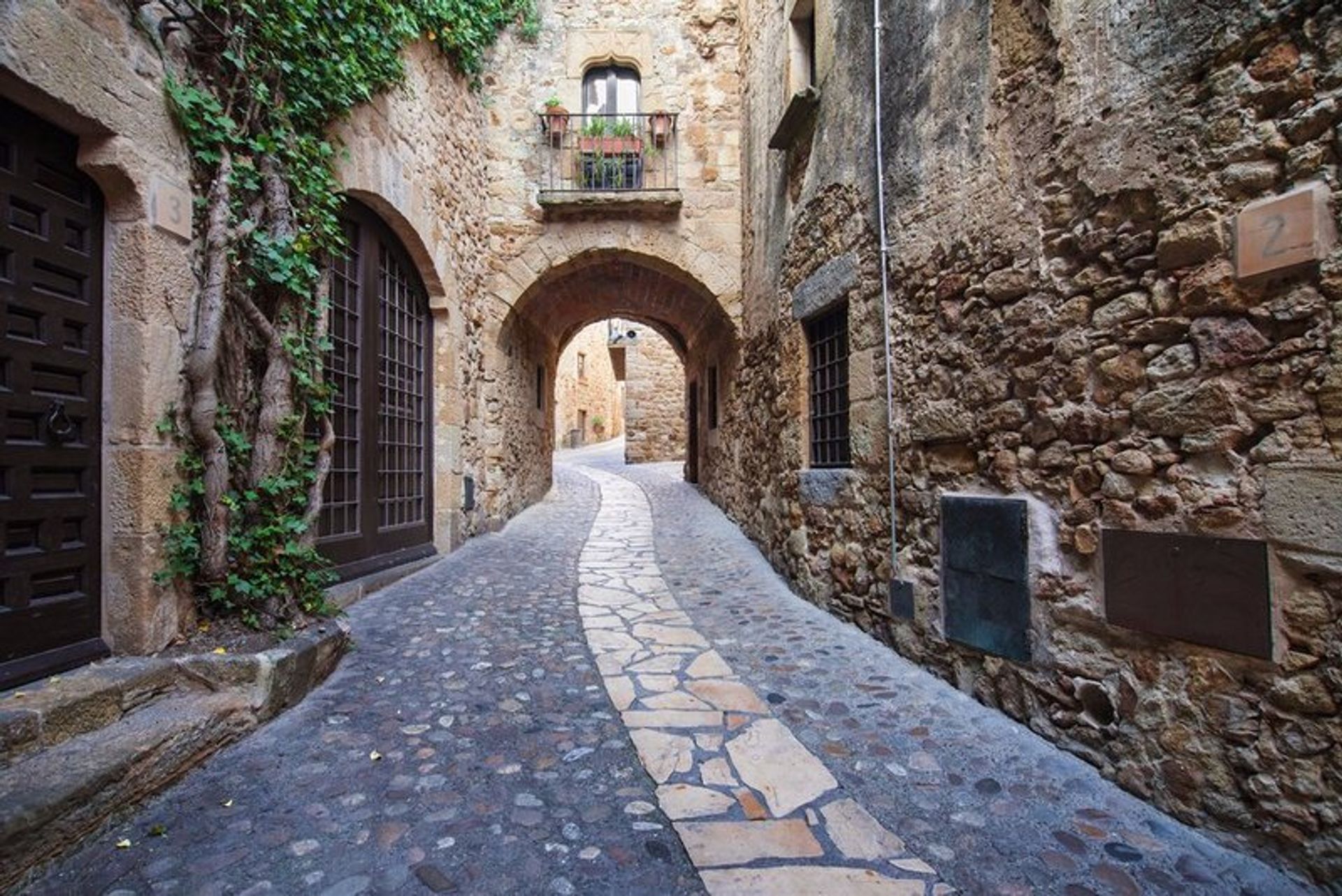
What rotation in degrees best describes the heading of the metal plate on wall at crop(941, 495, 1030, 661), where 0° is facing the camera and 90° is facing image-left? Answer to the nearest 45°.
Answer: approximately 45°

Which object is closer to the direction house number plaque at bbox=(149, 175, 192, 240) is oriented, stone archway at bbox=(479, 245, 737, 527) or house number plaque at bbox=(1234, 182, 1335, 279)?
the house number plaque

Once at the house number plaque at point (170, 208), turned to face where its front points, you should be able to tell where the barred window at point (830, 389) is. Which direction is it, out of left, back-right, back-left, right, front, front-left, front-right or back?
front-left

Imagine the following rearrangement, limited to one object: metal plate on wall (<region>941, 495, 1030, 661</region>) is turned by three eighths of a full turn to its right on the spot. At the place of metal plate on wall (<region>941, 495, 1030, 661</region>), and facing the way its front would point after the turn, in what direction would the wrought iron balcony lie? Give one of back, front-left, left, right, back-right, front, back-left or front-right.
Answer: front-left

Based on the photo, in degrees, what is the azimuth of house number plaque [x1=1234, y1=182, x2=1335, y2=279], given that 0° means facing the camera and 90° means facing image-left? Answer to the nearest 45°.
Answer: approximately 45°

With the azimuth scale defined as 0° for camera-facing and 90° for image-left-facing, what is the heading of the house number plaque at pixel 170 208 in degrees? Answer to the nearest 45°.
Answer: approximately 315°

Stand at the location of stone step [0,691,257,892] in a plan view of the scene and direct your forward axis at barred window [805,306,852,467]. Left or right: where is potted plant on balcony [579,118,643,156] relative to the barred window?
left

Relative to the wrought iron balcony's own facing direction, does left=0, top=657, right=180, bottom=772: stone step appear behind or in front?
in front

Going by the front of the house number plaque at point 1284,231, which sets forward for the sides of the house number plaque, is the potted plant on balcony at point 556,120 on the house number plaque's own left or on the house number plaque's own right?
on the house number plaque's own right

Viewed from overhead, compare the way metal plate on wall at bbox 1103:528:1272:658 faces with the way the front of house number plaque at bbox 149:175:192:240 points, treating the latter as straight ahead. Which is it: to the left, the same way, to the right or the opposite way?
the opposite way
